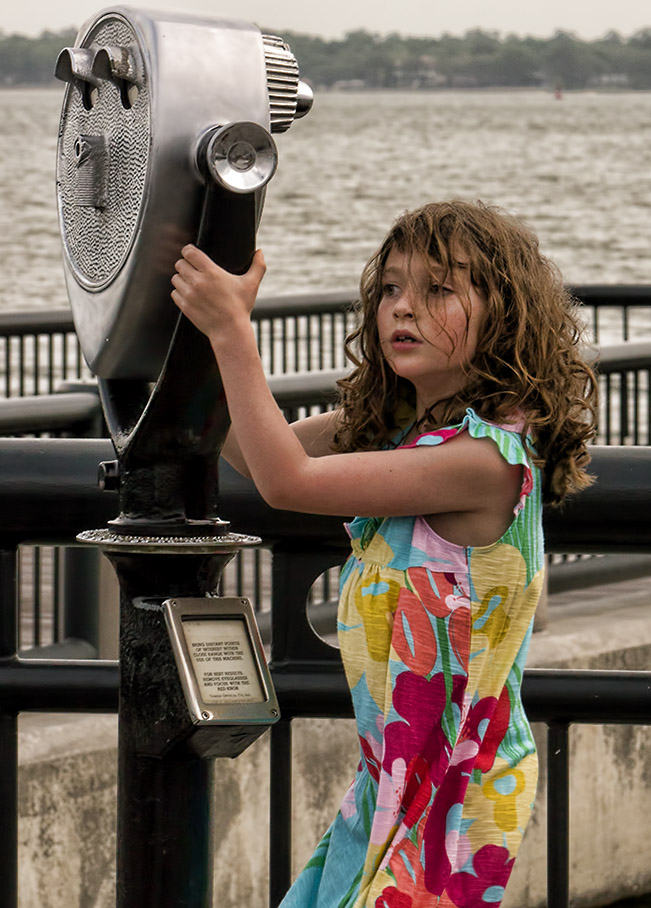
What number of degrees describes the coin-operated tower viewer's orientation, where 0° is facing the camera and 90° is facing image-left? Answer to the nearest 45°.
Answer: approximately 225°
